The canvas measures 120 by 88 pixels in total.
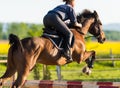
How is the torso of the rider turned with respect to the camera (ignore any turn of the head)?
to the viewer's right
